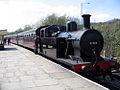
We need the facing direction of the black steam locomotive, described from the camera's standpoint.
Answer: facing the viewer and to the right of the viewer
